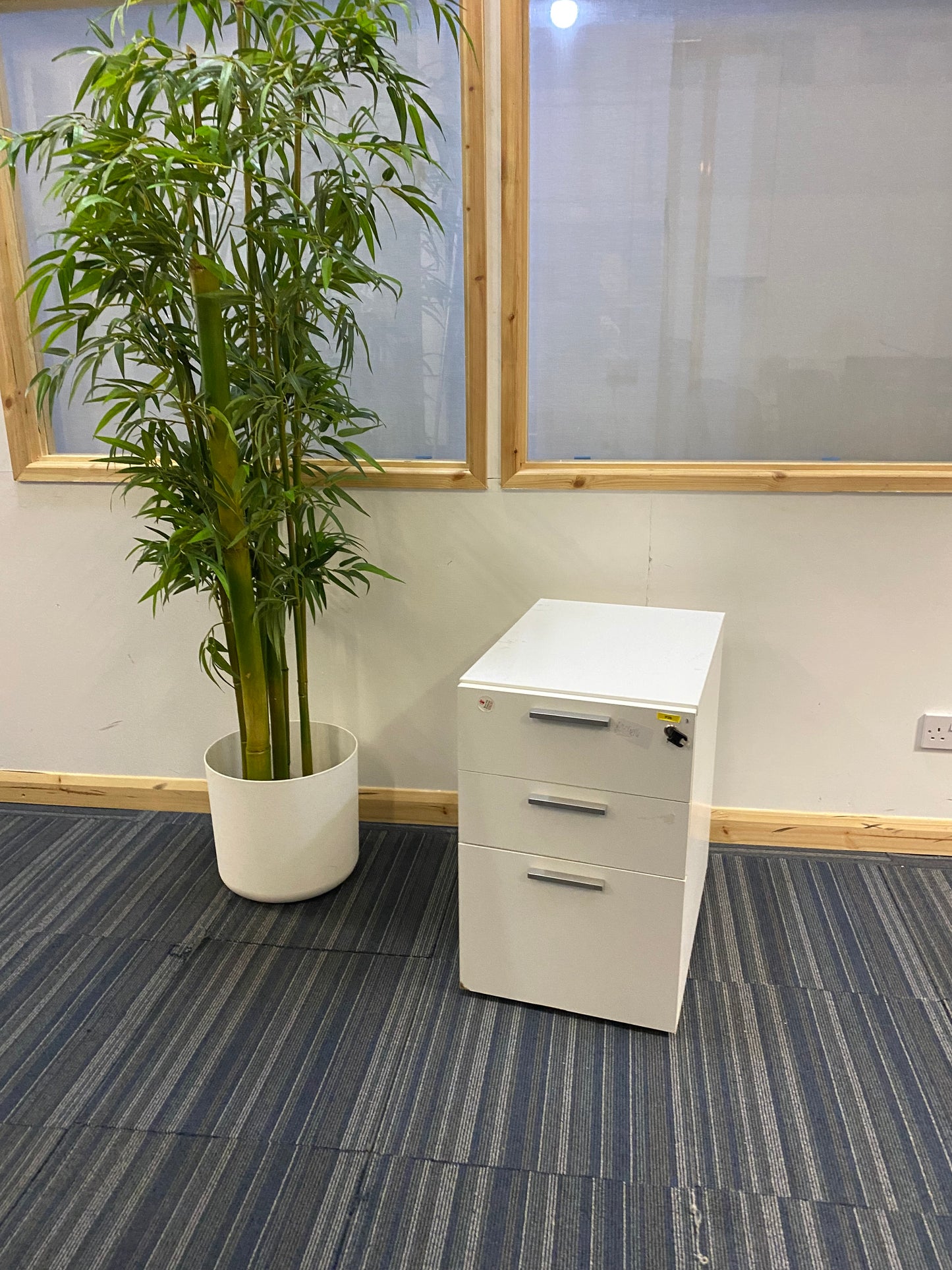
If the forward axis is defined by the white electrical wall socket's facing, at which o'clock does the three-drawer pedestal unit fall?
The three-drawer pedestal unit is roughly at 1 o'clock from the white electrical wall socket.

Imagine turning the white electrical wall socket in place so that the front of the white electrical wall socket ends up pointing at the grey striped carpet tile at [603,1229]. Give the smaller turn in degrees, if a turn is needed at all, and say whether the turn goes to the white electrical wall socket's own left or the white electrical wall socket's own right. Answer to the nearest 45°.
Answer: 0° — it already faces it

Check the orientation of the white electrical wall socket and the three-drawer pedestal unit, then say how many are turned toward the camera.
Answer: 2

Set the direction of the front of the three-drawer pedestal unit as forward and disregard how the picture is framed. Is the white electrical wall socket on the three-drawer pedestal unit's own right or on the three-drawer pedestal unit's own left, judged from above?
on the three-drawer pedestal unit's own left

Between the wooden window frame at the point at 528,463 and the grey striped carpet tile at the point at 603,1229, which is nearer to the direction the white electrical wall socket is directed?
the grey striped carpet tile

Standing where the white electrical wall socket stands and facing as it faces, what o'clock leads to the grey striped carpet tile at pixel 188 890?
The grey striped carpet tile is roughly at 2 o'clock from the white electrical wall socket.

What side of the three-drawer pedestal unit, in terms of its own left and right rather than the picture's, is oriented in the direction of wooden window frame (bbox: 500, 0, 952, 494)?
back

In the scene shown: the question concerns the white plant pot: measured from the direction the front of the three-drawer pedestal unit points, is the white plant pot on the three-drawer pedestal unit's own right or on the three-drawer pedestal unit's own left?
on the three-drawer pedestal unit's own right

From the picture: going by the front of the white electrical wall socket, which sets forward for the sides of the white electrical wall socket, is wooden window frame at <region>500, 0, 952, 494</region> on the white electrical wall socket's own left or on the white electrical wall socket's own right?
on the white electrical wall socket's own right

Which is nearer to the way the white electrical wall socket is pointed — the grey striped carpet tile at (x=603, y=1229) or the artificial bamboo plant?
the grey striped carpet tile
